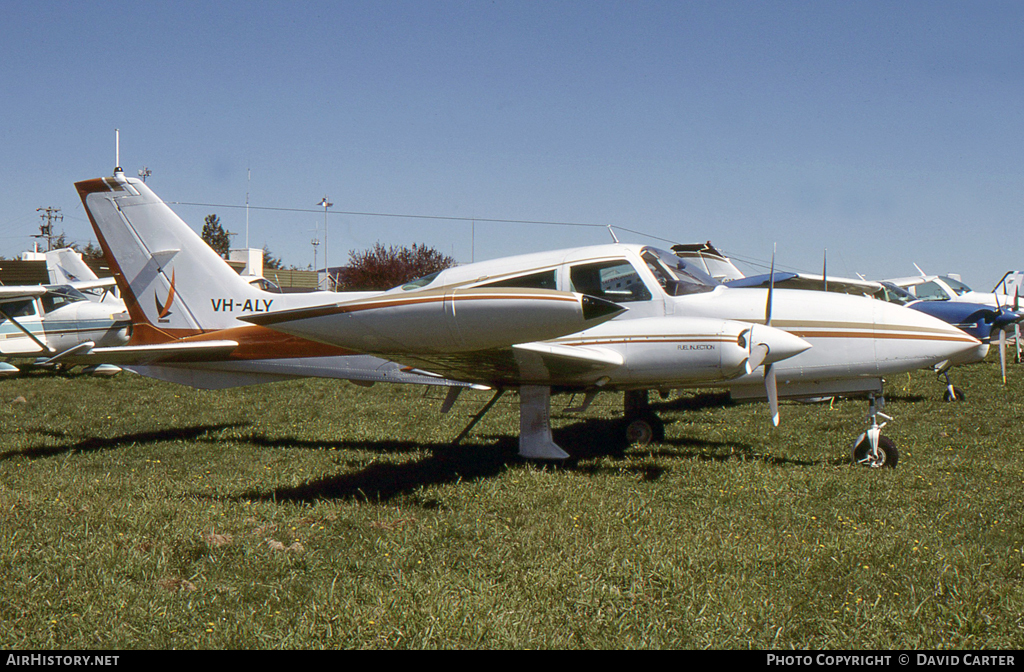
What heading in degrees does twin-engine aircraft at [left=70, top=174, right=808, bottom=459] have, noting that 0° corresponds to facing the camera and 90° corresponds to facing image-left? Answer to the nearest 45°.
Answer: approximately 270°

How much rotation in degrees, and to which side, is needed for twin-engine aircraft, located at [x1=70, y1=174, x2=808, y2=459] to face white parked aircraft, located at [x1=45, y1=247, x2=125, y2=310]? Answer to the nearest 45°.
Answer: approximately 135° to its left

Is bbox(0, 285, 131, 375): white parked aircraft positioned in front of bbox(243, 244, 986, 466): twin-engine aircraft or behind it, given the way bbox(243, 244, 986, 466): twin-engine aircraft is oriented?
behind

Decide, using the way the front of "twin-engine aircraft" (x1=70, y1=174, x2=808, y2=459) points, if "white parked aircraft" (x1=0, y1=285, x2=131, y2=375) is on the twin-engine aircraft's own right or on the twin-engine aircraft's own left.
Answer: on the twin-engine aircraft's own left
